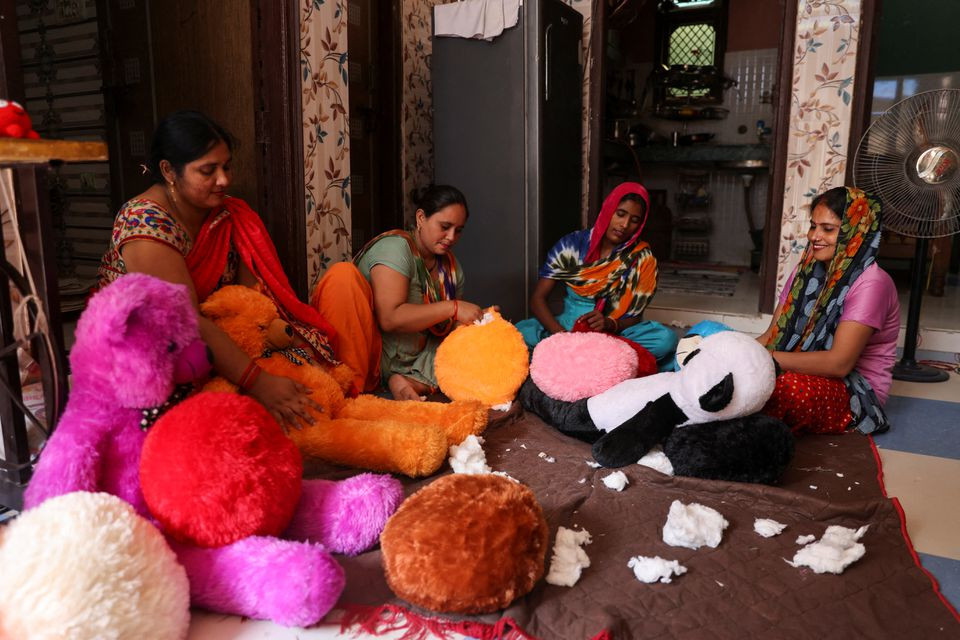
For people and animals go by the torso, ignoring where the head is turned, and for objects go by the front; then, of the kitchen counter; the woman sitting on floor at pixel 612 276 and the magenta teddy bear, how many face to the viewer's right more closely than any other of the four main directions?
1

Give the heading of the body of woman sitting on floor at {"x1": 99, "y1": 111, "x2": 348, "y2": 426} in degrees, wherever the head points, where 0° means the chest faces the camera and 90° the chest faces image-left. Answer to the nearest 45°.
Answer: approximately 315°

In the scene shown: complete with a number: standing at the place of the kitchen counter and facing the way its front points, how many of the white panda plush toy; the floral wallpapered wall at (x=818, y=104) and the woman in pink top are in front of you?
3

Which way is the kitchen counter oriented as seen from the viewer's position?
toward the camera

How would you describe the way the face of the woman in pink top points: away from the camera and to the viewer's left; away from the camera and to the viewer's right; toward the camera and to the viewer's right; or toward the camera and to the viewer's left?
toward the camera and to the viewer's left

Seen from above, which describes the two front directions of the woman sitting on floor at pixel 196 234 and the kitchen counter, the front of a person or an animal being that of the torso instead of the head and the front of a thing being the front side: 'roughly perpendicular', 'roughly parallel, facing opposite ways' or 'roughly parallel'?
roughly perpendicular

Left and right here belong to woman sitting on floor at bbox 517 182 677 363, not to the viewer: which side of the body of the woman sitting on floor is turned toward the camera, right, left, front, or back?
front

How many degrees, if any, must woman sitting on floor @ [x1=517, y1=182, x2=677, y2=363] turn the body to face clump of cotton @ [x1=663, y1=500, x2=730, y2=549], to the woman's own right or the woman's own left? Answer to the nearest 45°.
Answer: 0° — they already face it

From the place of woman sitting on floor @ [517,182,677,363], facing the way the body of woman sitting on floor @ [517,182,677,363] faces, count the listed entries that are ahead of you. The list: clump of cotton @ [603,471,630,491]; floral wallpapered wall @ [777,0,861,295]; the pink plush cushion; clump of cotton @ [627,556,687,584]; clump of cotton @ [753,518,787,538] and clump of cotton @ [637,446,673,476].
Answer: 5

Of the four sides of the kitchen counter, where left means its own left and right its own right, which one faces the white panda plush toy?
front

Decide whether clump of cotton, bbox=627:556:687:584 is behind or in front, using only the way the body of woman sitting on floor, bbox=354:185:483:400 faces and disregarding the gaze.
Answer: in front

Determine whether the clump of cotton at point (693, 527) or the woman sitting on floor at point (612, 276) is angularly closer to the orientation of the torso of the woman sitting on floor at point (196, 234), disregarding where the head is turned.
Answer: the clump of cotton

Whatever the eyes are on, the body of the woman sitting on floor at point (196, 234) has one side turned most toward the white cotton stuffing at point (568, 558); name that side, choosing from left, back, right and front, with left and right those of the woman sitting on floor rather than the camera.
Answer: front

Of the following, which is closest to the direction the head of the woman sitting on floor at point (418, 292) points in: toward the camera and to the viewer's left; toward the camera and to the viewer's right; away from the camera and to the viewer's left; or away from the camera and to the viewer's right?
toward the camera and to the viewer's right

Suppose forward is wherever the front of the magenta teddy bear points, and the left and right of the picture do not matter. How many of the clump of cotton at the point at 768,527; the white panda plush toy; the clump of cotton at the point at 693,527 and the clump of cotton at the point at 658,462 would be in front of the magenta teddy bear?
4
